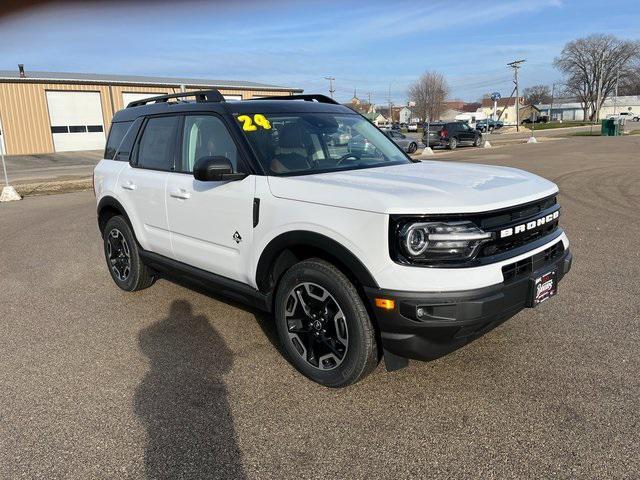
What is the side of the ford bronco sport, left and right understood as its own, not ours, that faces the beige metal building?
back

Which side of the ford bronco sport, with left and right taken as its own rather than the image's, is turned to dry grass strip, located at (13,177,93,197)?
back

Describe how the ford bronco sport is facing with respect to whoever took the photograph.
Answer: facing the viewer and to the right of the viewer

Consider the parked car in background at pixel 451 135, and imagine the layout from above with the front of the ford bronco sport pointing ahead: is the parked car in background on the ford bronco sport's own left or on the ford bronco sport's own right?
on the ford bronco sport's own left
